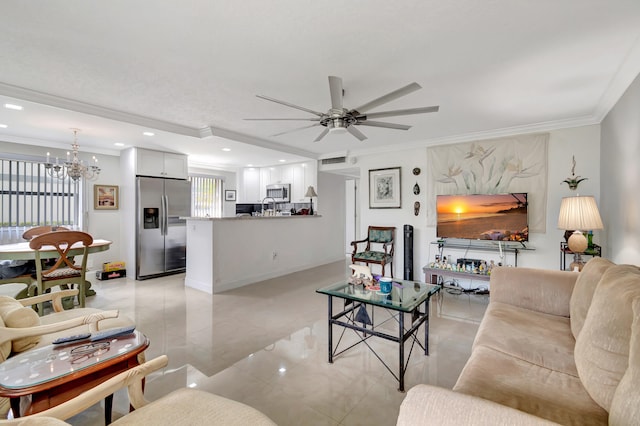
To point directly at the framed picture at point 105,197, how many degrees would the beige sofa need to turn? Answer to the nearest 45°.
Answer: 0° — it already faces it

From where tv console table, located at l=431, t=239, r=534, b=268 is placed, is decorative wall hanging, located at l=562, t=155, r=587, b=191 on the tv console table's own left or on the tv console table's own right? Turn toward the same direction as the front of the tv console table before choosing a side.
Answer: on the tv console table's own left

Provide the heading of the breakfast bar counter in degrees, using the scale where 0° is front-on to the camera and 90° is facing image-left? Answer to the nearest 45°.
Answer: approximately 315°

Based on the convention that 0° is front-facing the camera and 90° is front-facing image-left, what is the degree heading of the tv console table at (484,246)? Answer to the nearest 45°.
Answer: approximately 0°

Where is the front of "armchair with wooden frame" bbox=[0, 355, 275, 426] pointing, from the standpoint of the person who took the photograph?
facing away from the viewer and to the right of the viewer

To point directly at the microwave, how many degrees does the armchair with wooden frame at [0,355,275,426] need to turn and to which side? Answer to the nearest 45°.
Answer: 0° — it already faces it

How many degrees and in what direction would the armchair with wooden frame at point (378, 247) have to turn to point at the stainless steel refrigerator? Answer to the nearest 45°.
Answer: approximately 45° to its right

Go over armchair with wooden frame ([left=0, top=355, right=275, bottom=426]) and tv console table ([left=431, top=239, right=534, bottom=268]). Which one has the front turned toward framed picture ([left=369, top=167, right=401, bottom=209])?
the armchair with wooden frame
